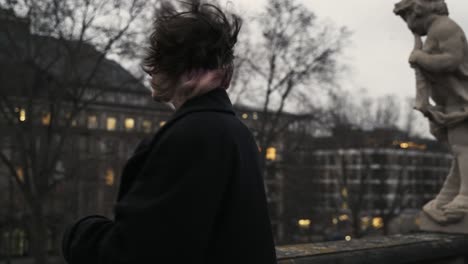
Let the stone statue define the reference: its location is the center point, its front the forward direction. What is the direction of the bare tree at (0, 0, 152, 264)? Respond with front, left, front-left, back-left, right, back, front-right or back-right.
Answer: front-right

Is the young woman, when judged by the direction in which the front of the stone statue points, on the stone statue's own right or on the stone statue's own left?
on the stone statue's own left

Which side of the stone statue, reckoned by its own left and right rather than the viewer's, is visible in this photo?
left
